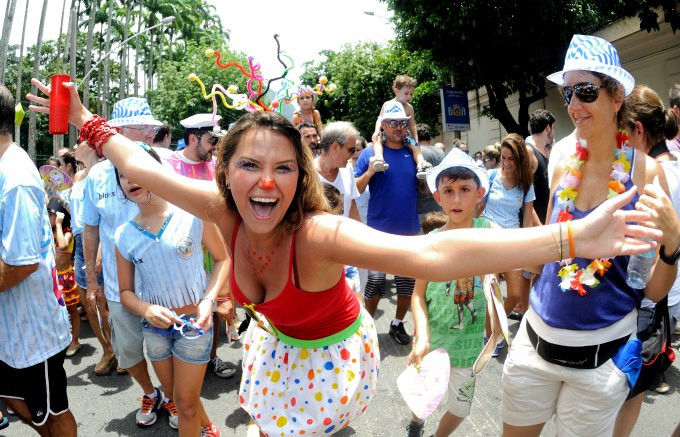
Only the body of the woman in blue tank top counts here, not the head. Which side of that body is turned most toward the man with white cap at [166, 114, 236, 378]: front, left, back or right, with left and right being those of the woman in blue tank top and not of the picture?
right

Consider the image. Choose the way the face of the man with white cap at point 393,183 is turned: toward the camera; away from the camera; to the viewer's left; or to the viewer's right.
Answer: toward the camera

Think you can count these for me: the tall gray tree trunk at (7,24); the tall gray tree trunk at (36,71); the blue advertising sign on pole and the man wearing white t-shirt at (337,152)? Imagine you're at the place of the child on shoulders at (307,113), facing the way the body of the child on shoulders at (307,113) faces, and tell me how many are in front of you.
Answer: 1

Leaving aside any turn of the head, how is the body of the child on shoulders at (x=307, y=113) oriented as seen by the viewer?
toward the camera

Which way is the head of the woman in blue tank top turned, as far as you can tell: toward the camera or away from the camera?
toward the camera

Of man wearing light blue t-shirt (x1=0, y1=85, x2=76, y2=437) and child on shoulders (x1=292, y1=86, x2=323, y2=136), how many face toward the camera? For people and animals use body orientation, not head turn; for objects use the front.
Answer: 1
